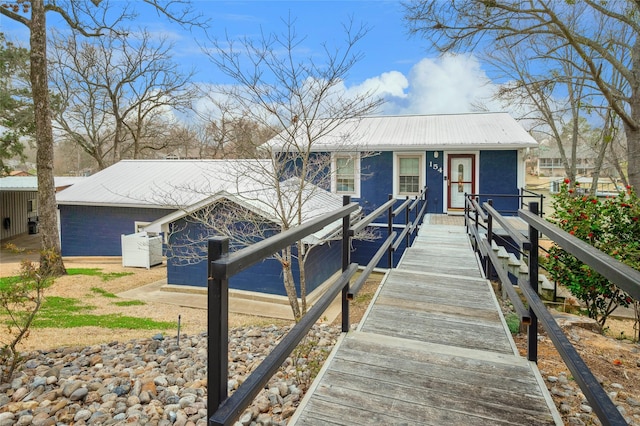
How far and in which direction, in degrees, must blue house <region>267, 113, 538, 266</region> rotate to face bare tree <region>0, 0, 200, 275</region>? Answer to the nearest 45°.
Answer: approximately 90° to its right

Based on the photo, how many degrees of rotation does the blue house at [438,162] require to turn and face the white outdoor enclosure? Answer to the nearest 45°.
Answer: approximately 90° to its right

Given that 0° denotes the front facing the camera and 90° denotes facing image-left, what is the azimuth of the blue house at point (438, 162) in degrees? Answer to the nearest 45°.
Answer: approximately 0°

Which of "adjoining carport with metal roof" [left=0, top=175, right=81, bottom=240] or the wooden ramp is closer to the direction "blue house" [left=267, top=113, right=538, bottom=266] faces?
the wooden ramp

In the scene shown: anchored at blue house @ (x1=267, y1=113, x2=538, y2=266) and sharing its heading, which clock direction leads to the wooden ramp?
The wooden ramp is roughly at 12 o'clock from the blue house.
